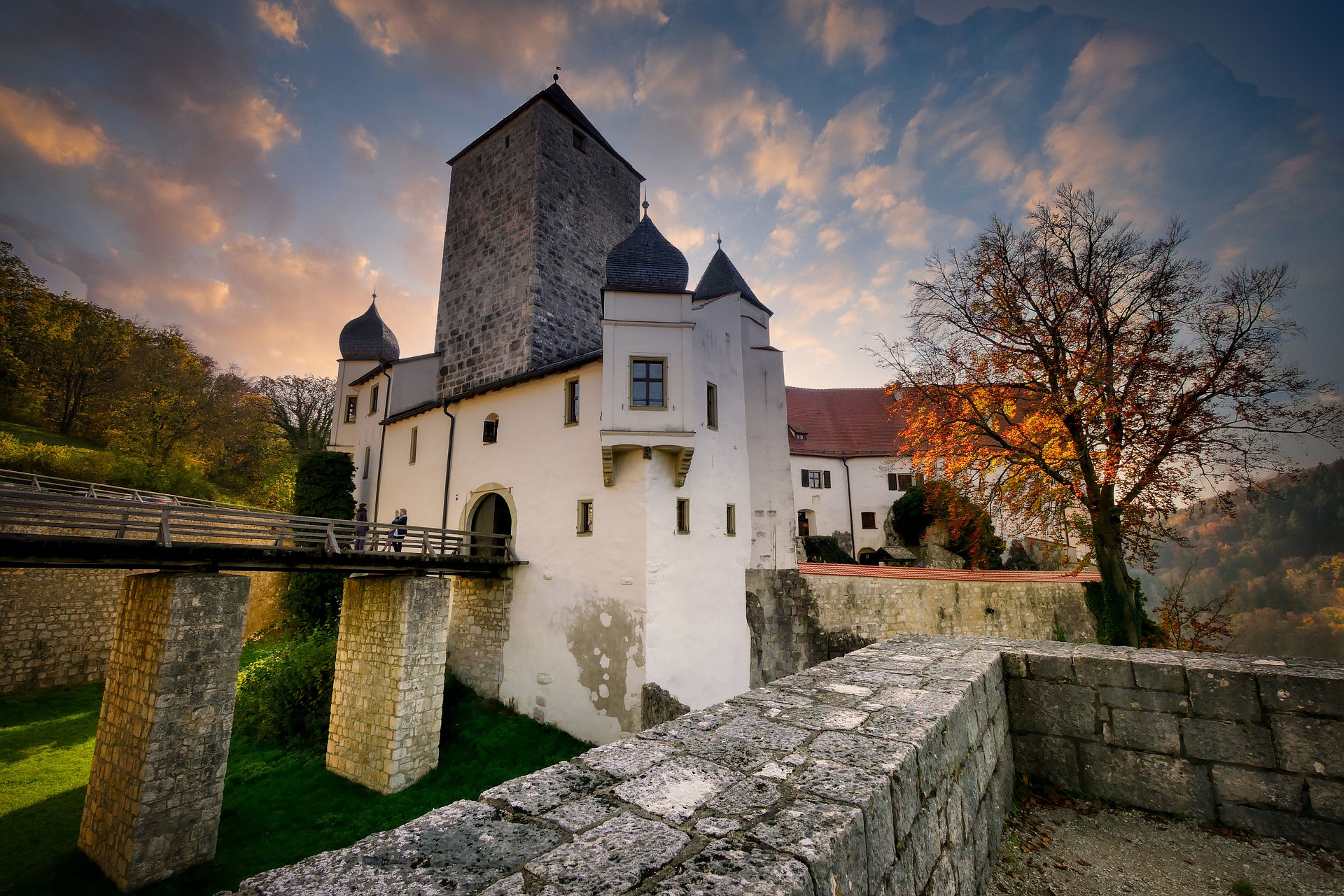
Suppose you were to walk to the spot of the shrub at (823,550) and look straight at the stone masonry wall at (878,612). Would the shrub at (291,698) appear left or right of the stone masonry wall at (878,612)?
right

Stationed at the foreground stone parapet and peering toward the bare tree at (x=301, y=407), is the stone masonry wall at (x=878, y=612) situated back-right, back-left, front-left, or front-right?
front-right

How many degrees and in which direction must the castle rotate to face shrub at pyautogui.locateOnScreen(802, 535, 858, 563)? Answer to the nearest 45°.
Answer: approximately 180°

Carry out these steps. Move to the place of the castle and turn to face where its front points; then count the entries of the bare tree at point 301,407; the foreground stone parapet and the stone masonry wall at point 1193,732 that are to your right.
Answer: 1

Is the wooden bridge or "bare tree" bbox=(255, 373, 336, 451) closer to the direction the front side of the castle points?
the wooden bridge

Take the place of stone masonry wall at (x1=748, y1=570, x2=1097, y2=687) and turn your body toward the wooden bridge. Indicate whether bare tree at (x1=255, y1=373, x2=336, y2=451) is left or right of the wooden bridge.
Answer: right

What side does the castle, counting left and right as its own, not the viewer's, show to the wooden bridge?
front

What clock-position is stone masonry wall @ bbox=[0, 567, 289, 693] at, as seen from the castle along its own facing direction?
The stone masonry wall is roughly at 2 o'clock from the castle.

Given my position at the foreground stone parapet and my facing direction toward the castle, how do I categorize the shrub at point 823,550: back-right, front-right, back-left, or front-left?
front-right

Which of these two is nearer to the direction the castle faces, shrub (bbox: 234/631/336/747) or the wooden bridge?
the wooden bridge

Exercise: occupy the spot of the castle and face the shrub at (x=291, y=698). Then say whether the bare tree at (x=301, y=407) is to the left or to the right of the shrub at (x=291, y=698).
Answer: right

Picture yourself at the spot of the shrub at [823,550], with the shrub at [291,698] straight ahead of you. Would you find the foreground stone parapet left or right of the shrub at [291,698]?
left

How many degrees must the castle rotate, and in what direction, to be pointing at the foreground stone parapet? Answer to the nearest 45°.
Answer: approximately 45° to its left
